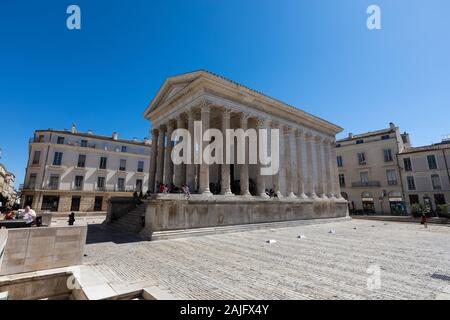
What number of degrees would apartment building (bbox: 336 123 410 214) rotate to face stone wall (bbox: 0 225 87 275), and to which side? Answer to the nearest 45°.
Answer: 0° — it already faces it

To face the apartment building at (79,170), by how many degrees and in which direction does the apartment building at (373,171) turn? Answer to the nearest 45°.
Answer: approximately 45° to its right

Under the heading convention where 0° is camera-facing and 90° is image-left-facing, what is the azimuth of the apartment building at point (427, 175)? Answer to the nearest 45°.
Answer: approximately 0°

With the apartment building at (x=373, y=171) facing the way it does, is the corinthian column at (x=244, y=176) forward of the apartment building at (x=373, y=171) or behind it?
forward

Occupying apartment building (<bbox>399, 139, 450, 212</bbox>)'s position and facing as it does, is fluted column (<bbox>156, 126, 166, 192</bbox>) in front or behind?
in front

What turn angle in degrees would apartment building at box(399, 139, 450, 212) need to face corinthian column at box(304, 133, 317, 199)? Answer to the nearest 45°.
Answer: approximately 45° to its right

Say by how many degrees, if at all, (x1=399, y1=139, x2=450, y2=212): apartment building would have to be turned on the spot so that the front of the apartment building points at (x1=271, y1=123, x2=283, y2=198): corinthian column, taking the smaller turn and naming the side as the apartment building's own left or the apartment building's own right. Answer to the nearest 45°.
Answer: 0° — it already faces it

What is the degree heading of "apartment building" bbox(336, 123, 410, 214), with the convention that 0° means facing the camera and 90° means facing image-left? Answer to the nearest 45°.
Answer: approximately 0°

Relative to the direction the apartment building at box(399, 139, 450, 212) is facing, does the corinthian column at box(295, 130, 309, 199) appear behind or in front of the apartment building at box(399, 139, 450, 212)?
in front

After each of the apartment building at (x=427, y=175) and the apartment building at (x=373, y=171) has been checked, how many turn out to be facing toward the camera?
2

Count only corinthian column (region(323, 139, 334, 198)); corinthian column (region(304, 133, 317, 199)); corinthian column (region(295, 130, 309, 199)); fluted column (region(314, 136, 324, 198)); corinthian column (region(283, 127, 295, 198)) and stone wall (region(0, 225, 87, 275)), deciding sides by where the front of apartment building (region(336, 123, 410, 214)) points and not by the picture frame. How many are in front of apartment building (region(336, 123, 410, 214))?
6

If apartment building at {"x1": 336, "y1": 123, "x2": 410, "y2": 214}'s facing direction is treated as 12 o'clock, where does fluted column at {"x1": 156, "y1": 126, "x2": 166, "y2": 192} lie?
The fluted column is roughly at 1 o'clock from the apartment building.
